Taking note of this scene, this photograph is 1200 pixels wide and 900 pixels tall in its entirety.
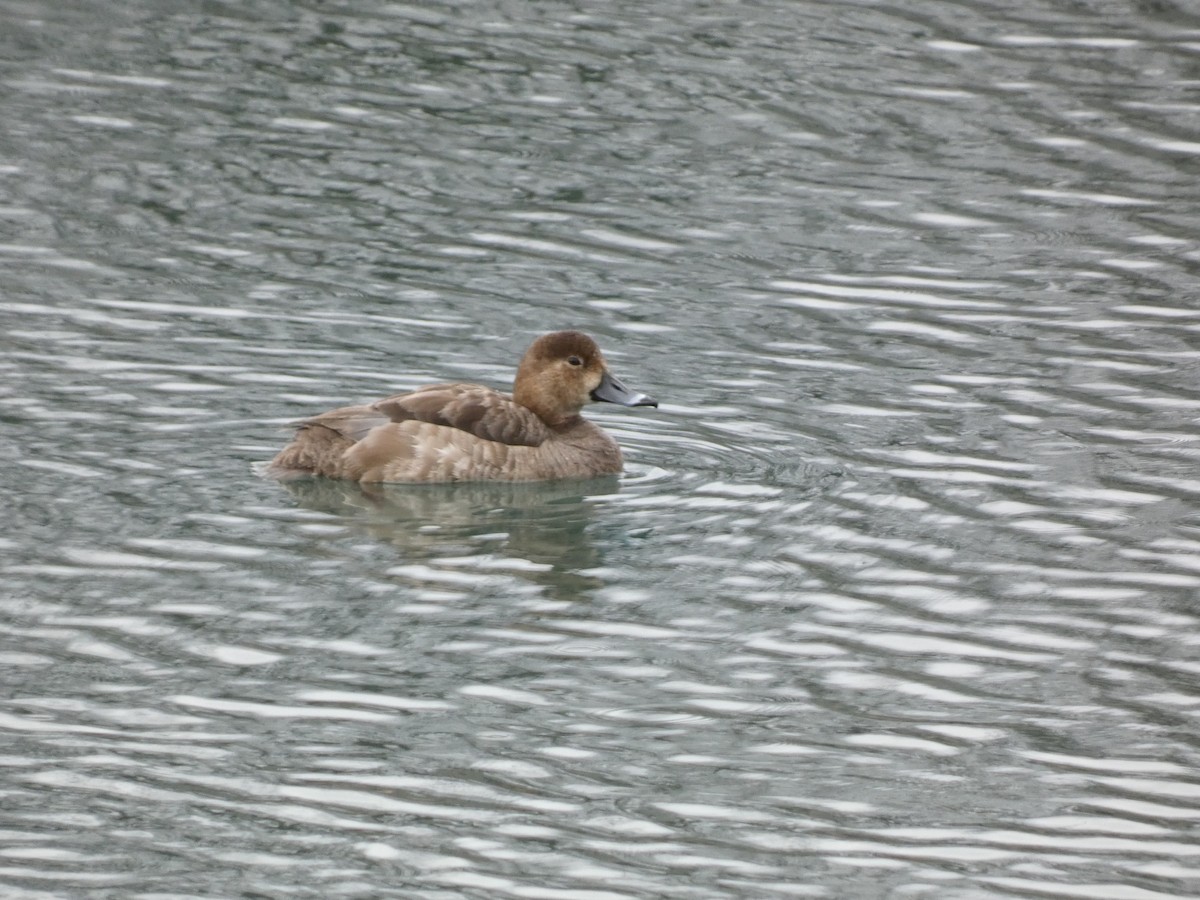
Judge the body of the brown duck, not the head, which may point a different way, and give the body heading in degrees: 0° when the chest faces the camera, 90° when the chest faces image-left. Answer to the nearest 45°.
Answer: approximately 270°
